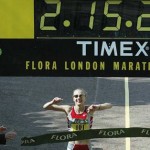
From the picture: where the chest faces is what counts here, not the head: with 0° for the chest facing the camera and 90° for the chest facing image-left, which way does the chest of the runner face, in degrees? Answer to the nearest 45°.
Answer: approximately 0°

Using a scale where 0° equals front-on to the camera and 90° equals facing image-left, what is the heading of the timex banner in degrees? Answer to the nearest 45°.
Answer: approximately 0°
